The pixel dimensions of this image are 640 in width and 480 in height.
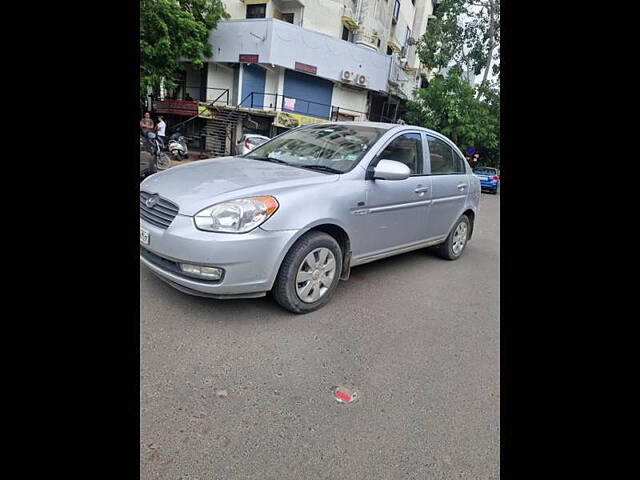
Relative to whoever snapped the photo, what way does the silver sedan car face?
facing the viewer and to the left of the viewer

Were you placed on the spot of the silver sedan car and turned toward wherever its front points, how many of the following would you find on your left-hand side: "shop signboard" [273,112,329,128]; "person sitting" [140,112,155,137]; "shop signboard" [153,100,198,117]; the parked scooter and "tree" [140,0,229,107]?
0

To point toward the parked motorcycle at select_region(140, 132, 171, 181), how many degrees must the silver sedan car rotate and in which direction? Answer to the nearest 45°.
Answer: approximately 90° to its right

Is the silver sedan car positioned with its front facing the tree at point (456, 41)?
no

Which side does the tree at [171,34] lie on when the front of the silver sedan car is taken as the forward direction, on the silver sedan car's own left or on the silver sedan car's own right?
on the silver sedan car's own right

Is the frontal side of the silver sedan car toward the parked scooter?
no

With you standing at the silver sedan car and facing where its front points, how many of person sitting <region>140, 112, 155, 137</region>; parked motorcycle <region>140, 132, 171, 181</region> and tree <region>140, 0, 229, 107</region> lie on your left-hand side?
0

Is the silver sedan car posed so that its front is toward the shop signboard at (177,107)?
no

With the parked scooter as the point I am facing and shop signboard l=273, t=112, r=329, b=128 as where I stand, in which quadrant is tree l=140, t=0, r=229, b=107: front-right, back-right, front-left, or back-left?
front-right

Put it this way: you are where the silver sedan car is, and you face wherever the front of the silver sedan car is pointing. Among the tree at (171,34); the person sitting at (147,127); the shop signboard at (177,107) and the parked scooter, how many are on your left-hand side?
0

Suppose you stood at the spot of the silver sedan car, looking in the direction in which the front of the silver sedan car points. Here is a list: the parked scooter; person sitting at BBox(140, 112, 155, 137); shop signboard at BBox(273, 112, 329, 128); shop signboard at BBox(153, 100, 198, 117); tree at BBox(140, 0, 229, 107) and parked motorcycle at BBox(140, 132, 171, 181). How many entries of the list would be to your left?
0

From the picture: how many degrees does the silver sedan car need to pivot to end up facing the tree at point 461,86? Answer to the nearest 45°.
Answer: approximately 135° to its right

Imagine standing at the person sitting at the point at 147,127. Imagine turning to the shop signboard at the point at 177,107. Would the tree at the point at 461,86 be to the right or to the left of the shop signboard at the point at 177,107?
right

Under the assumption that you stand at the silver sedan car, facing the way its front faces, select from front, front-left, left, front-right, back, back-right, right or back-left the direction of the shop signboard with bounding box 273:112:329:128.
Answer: back-right
